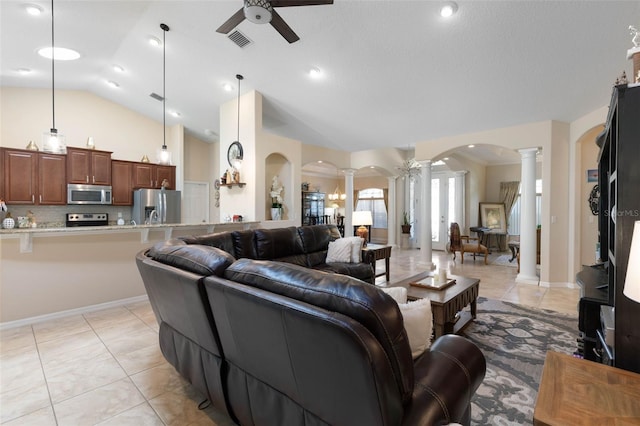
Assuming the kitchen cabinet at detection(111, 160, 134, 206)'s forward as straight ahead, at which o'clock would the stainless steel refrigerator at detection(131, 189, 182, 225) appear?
The stainless steel refrigerator is roughly at 10 o'clock from the kitchen cabinet.

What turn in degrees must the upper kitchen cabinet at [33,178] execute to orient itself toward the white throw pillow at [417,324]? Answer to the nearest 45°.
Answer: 0° — it already faces it

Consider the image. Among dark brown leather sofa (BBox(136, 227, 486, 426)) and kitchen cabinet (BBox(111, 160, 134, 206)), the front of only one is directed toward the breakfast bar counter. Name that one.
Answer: the kitchen cabinet

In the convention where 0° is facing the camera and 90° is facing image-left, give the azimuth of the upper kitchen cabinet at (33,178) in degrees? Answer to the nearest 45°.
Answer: approximately 0°

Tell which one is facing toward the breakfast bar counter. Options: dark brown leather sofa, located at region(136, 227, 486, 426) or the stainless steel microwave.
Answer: the stainless steel microwave

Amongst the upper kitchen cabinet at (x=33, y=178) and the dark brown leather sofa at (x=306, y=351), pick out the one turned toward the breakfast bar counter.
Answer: the upper kitchen cabinet

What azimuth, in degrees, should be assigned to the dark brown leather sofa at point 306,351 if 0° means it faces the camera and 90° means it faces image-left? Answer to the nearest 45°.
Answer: approximately 225°

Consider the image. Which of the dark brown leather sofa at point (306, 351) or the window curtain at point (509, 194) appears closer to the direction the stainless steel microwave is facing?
the dark brown leather sofa

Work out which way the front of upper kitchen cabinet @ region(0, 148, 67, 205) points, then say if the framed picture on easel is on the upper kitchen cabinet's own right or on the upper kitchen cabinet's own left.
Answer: on the upper kitchen cabinet's own left

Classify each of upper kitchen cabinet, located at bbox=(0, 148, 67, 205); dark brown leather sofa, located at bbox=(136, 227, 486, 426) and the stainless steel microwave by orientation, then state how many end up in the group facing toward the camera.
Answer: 2
